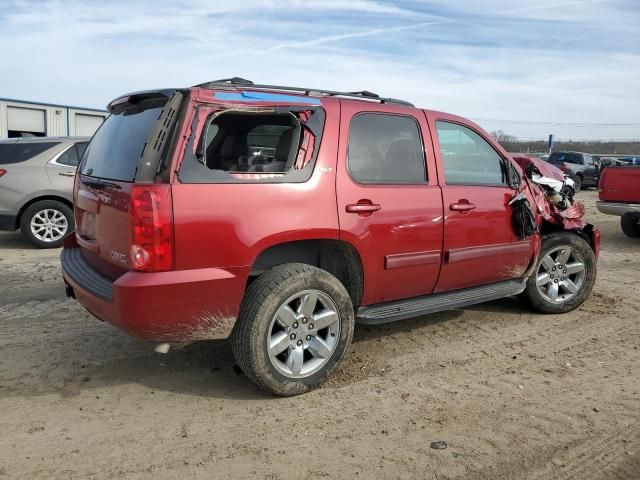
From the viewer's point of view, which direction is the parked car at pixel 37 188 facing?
to the viewer's right

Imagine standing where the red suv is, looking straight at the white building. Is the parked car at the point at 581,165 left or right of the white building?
right

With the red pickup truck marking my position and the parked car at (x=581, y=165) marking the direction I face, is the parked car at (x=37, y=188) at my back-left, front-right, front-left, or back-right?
back-left

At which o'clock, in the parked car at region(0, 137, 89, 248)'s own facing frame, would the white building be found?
The white building is roughly at 9 o'clock from the parked car.

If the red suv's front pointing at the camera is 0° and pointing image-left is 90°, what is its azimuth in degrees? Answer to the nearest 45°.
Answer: approximately 225°
